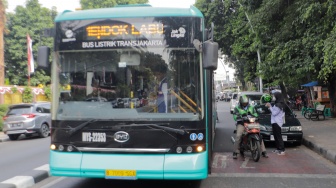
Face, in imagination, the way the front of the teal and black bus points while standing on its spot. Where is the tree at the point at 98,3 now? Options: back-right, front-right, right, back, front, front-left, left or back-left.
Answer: back

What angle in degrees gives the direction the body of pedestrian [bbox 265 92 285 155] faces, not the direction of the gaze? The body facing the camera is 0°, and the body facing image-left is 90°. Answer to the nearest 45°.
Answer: approximately 90°

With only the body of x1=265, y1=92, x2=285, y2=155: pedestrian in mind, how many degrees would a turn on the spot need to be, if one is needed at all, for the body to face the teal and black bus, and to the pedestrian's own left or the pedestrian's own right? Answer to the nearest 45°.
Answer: approximately 45° to the pedestrian's own left

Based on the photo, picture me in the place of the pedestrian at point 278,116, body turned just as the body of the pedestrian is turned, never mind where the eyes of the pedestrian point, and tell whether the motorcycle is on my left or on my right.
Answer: on my left

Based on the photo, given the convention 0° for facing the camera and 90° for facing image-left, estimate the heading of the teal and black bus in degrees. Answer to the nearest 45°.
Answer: approximately 0°

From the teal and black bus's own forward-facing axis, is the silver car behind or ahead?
behind
